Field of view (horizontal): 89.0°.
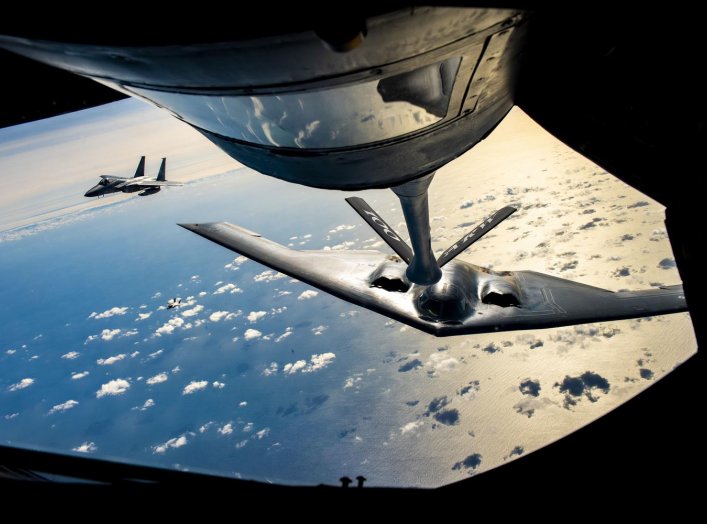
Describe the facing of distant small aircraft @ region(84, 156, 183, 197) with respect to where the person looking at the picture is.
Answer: facing the viewer and to the left of the viewer

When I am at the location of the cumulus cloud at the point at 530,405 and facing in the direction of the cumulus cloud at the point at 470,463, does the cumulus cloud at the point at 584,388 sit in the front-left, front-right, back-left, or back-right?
back-left
